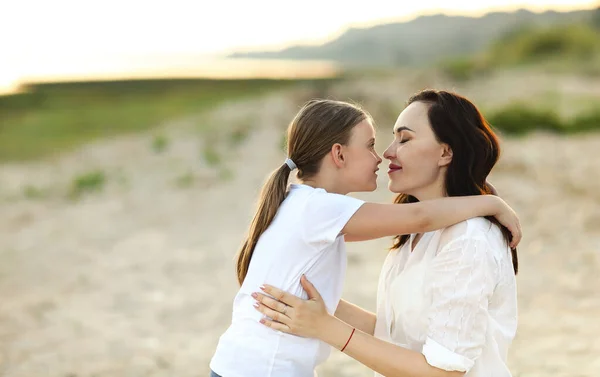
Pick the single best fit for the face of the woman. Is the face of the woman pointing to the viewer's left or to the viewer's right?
to the viewer's left

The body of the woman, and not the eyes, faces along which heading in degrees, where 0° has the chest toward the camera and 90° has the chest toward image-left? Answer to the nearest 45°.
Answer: approximately 90°
